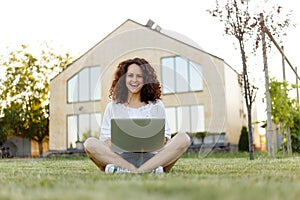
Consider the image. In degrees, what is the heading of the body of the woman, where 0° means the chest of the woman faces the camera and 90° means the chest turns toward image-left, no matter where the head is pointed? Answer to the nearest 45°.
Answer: approximately 0°

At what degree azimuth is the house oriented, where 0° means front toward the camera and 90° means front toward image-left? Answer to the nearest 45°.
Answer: approximately 0°

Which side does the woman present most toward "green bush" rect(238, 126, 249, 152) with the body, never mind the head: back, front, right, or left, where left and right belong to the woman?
back

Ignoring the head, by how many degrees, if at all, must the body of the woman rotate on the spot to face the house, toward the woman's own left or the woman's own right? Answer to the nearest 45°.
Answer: approximately 180°

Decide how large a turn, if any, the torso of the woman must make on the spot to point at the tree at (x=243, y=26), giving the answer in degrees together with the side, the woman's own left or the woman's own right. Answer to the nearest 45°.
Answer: approximately 180°

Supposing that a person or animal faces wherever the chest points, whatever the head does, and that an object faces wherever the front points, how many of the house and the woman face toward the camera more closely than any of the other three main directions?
2

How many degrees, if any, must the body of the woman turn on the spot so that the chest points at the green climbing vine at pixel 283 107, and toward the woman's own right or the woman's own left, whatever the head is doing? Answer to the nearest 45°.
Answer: approximately 135° to the woman's own left

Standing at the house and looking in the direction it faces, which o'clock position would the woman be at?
The woman is roughly at 12 o'clock from the house.
